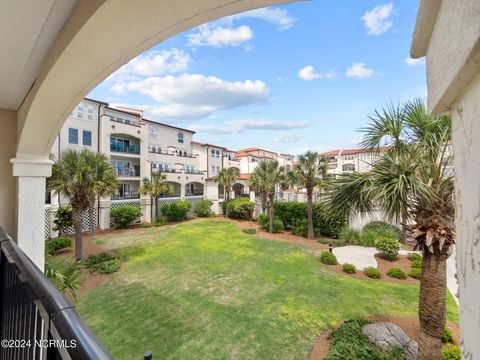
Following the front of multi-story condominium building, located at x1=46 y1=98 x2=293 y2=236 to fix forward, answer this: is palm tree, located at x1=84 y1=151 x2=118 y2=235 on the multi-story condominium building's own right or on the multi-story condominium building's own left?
on the multi-story condominium building's own right

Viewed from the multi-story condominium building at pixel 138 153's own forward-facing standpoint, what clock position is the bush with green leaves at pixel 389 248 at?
The bush with green leaves is roughly at 12 o'clock from the multi-story condominium building.

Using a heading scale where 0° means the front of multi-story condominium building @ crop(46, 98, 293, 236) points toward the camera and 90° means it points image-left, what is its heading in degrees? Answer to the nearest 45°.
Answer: approximately 315°

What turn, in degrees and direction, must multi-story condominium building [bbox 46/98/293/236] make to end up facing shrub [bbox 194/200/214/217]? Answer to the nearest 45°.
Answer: approximately 45° to its left

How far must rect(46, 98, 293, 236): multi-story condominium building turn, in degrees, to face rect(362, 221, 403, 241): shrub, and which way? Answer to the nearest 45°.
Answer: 0° — it already faces it

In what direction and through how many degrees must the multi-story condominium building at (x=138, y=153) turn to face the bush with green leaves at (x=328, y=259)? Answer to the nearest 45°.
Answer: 0° — it already faces it

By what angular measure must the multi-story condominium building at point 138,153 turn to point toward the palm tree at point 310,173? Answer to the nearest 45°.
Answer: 0° — it already faces it

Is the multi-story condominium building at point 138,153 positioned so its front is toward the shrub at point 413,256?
yes

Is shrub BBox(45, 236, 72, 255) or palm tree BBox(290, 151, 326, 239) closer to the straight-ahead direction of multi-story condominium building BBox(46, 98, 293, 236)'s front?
the palm tree

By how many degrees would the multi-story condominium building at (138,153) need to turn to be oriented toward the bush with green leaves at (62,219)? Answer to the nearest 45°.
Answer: approximately 90° to its right

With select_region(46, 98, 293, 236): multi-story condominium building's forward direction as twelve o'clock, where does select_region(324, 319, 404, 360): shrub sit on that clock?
The shrub is roughly at 1 o'clock from the multi-story condominium building.
